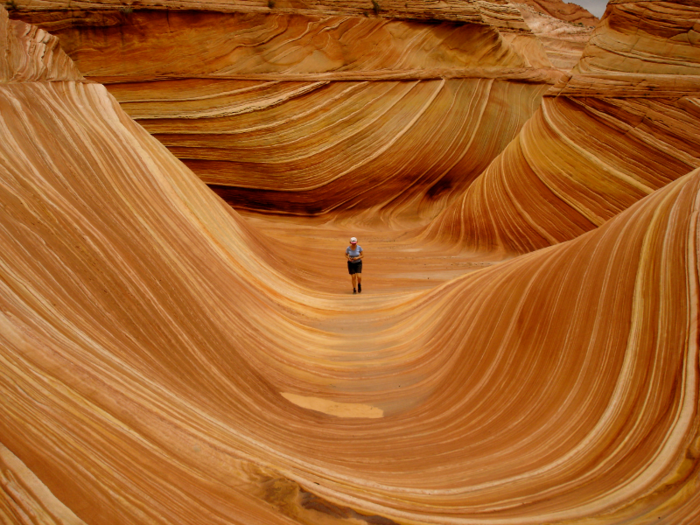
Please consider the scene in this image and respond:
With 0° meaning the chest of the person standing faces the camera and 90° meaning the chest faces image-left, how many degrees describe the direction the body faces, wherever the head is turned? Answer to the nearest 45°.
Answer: approximately 0°
